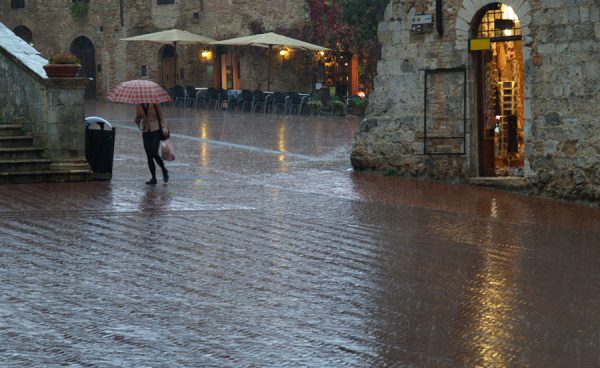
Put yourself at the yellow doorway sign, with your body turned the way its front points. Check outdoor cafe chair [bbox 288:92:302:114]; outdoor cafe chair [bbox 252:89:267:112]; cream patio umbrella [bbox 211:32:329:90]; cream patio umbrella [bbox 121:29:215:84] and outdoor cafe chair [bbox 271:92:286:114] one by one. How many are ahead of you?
0

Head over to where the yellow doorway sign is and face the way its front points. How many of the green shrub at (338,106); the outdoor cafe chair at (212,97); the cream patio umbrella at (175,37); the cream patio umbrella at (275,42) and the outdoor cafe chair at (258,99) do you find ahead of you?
0

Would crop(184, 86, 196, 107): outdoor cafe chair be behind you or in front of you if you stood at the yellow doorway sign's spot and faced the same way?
behind

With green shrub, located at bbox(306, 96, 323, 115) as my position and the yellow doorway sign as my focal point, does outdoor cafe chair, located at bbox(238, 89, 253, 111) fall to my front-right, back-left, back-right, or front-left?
back-right

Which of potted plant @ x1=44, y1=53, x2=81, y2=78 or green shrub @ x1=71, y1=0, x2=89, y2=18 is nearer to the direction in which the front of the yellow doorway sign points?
the potted plant

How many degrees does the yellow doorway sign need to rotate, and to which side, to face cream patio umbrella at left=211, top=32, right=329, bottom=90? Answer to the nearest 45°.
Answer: approximately 180°

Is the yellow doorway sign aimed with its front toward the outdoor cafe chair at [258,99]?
no

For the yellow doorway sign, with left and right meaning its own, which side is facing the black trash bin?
right

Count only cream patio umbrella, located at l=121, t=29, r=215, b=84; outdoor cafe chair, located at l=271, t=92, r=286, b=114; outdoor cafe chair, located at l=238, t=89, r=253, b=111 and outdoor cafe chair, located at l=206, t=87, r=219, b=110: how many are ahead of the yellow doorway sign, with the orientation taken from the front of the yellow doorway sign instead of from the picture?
0

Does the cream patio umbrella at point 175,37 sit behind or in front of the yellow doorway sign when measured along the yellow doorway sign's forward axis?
behind

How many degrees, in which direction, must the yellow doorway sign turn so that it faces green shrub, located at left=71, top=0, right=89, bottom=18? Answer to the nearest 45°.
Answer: approximately 135° to its right

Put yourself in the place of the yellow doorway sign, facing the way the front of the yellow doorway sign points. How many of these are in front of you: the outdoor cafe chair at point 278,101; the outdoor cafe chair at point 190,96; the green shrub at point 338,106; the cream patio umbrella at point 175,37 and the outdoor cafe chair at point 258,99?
0

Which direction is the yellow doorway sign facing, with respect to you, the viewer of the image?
facing the viewer
